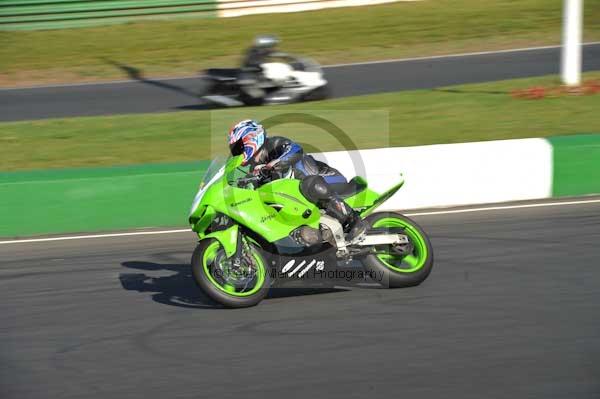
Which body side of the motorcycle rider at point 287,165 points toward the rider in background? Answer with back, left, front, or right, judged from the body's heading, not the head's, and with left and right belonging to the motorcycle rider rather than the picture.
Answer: right

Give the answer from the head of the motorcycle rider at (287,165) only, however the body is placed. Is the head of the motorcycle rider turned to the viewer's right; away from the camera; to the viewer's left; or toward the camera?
to the viewer's left

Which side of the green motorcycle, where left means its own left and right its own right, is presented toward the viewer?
left

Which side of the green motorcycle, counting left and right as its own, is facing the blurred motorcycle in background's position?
right

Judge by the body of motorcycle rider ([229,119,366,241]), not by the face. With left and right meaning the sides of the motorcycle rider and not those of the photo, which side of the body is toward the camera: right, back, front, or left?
left

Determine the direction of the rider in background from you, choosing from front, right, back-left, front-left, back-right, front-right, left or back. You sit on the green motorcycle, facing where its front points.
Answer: right
